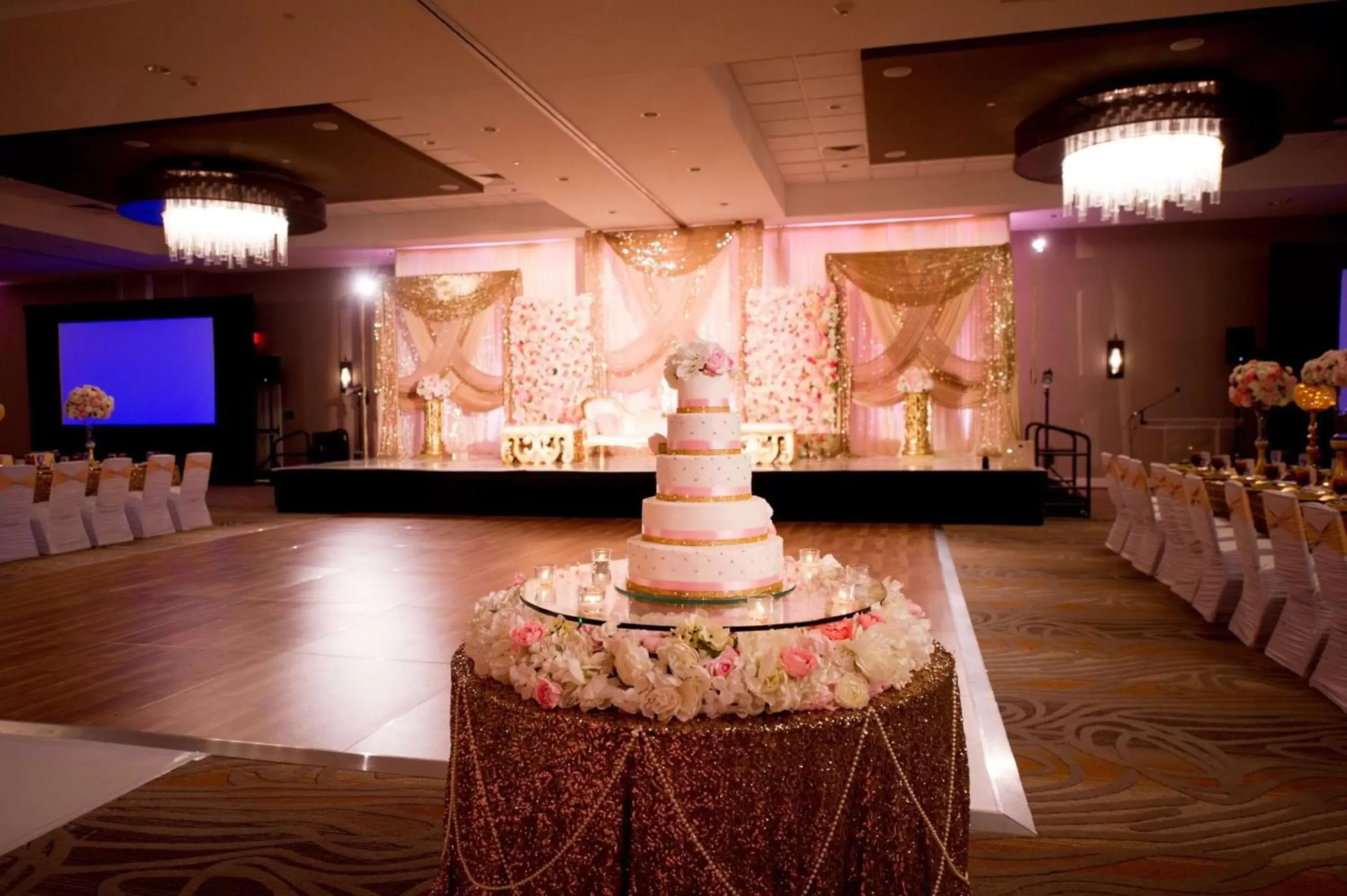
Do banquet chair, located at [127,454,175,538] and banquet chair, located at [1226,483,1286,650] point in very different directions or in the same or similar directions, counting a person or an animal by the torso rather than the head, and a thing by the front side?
very different directions

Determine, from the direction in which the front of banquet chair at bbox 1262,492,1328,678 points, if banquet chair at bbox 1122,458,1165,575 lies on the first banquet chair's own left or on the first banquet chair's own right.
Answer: on the first banquet chair's own left

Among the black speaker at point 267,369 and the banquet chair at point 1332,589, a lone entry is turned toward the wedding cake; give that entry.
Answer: the black speaker

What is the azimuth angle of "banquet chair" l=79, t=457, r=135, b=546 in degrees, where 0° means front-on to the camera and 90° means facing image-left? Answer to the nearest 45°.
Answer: approximately 135°

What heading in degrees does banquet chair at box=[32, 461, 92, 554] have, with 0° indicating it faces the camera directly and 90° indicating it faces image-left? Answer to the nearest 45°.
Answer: approximately 135°

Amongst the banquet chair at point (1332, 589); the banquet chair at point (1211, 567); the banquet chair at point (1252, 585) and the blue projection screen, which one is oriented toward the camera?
the blue projection screen

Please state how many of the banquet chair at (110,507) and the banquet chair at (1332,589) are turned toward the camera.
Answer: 0

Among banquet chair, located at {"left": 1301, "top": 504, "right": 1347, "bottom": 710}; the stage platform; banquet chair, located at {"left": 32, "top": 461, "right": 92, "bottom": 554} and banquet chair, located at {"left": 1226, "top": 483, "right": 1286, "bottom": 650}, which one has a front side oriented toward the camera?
the stage platform

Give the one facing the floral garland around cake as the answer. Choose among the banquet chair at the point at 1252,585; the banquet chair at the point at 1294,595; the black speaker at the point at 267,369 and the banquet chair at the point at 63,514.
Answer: the black speaker

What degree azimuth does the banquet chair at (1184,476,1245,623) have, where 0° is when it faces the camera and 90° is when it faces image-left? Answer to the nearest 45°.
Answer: approximately 225°

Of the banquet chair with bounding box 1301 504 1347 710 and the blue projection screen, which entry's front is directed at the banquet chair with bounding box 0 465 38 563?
the blue projection screen

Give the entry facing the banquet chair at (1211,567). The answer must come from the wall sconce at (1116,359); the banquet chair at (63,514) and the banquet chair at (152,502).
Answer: the wall sconce

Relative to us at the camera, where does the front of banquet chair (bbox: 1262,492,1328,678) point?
facing away from the viewer and to the right of the viewer

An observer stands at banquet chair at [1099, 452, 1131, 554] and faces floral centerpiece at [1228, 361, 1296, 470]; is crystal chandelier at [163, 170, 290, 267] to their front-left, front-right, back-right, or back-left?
back-right
